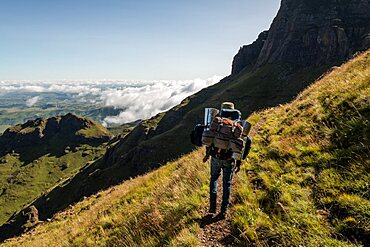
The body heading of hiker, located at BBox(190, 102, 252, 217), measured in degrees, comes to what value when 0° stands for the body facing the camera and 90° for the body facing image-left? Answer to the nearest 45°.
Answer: approximately 180°
